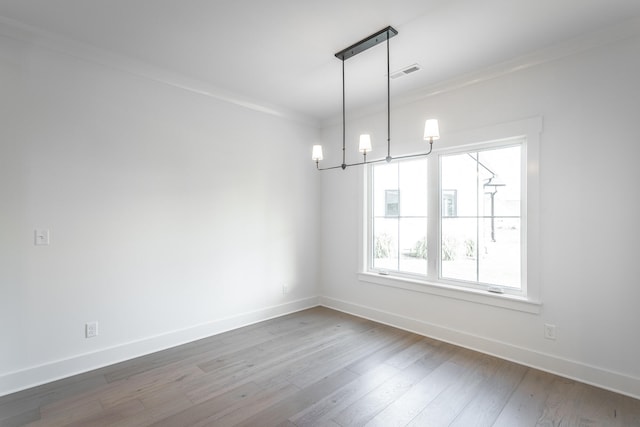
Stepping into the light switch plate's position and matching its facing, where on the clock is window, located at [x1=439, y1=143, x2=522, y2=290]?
The window is roughly at 10 o'clock from the light switch plate.

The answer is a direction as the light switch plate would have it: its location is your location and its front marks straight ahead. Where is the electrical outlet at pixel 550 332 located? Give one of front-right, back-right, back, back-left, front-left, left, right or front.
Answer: front-left

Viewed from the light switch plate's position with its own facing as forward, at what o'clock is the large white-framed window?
The large white-framed window is roughly at 10 o'clock from the light switch plate.

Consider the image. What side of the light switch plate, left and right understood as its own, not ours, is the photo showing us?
front

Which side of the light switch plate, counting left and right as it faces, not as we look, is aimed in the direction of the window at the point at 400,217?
left
